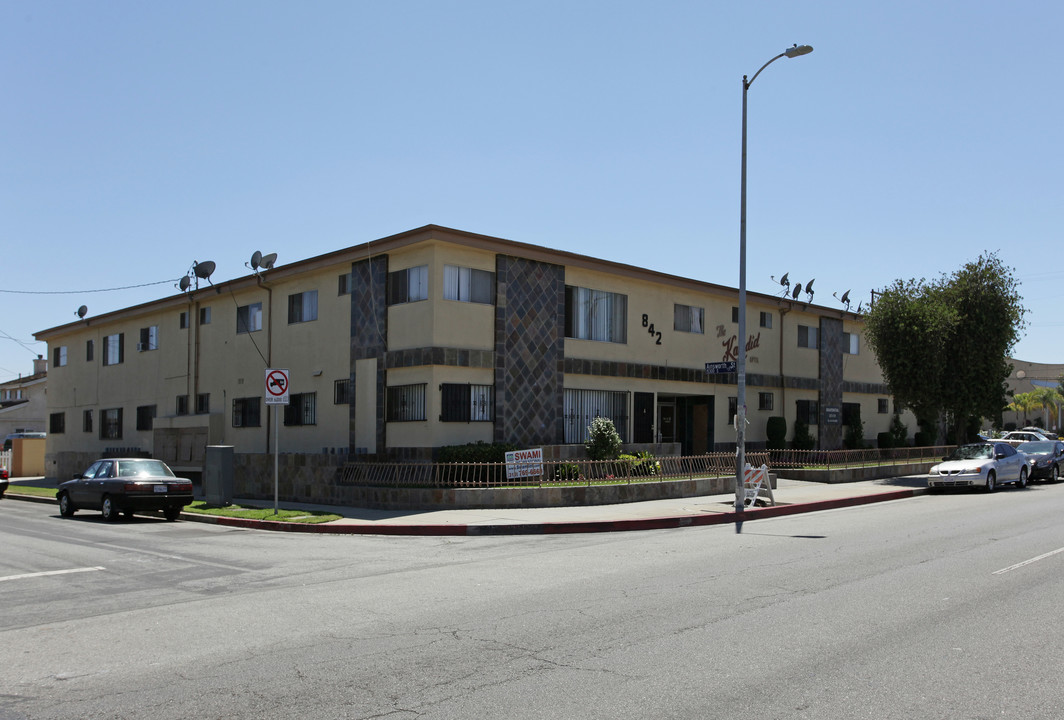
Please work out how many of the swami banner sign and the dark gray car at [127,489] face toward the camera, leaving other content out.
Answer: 1

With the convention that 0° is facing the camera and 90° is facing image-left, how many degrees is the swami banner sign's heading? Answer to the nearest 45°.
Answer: approximately 0°

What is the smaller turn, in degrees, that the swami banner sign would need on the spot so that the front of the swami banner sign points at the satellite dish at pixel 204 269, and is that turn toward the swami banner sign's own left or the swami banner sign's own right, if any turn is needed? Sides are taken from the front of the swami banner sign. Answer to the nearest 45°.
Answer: approximately 135° to the swami banner sign's own right

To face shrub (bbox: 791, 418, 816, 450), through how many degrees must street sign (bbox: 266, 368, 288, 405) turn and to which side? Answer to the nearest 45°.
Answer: approximately 135° to its left

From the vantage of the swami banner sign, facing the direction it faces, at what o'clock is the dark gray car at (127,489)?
The dark gray car is roughly at 3 o'clock from the swami banner sign.

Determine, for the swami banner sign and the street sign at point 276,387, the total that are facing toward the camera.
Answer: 2

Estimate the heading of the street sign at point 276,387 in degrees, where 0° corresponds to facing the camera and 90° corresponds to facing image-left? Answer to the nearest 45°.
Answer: approximately 0°

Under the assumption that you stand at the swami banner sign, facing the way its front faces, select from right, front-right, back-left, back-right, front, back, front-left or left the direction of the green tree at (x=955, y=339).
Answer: back-left

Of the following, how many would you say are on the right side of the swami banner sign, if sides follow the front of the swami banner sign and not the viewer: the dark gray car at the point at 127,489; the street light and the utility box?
2

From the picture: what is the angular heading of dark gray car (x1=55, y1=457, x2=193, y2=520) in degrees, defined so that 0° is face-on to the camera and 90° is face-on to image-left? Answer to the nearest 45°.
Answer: approximately 135°
